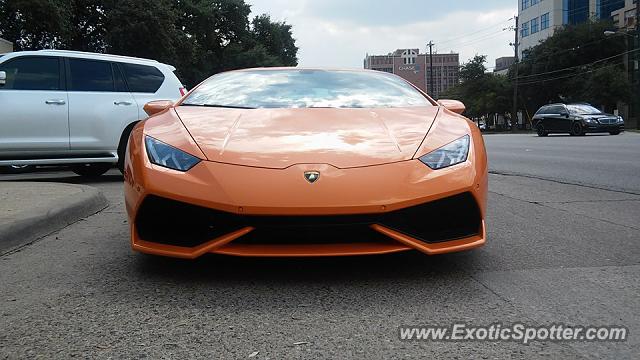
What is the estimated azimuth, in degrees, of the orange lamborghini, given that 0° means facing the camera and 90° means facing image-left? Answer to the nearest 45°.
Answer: approximately 0°

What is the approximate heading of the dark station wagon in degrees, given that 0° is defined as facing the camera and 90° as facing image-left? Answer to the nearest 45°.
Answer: approximately 315°

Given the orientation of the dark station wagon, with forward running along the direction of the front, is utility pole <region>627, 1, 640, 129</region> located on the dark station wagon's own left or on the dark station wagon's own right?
on the dark station wagon's own left

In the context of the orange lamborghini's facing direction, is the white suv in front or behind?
behind

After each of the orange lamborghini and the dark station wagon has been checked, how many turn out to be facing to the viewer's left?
0

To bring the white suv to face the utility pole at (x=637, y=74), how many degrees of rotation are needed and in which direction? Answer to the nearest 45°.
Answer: approximately 135° to its right

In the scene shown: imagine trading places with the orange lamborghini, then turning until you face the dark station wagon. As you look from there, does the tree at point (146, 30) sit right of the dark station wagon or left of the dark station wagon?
left

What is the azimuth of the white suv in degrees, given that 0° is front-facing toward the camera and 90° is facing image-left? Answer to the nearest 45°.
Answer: approximately 90°

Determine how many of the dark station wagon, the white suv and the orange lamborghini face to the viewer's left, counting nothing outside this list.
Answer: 1
